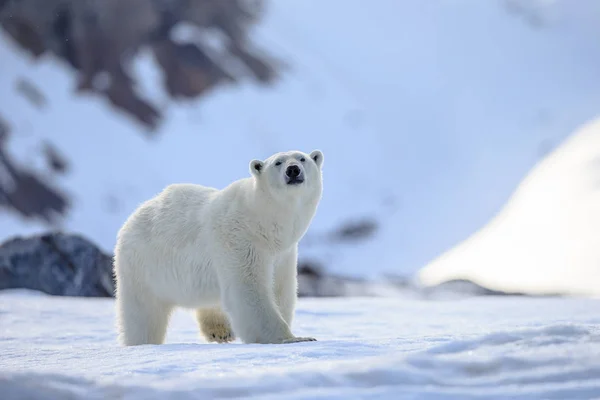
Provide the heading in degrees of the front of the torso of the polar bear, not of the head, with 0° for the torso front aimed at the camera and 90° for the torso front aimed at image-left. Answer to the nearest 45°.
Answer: approximately 315°

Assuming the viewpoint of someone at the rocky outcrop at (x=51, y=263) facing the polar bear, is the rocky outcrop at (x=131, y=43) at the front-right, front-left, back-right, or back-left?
back-left

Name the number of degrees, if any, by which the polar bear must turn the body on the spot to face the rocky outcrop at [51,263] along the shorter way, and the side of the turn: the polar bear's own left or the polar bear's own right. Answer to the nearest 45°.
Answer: approximately 180°

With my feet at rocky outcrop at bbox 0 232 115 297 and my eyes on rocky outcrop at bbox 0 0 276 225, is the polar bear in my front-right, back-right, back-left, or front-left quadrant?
back-right
